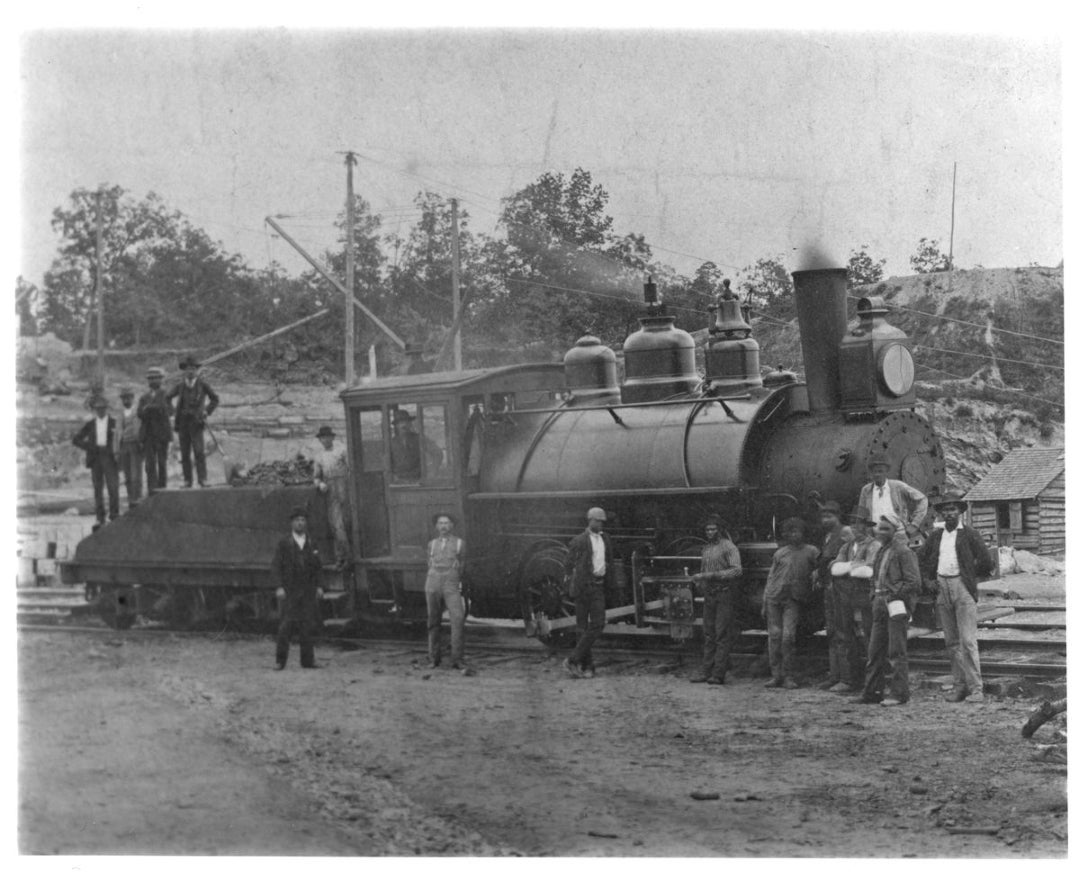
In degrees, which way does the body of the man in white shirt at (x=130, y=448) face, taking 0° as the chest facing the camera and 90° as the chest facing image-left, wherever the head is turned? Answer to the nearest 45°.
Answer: approximately 0°

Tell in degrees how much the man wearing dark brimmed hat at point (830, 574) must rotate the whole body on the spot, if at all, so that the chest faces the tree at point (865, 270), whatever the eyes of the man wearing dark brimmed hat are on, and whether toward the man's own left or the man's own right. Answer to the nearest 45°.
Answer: approximately 135° to the man's own right

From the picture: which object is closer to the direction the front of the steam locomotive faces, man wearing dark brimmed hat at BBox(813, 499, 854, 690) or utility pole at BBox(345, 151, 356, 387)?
the man wearing dark brimmed hat

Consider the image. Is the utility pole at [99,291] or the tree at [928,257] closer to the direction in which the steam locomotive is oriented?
the tree

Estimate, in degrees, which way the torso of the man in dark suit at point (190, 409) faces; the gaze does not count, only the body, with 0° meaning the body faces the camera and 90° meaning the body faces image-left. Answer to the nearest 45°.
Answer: approximately 0°

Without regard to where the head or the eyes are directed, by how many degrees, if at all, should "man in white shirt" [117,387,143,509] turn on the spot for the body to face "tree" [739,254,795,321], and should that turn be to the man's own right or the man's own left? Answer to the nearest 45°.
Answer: approximately 90° to the man's own left
